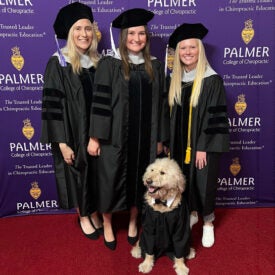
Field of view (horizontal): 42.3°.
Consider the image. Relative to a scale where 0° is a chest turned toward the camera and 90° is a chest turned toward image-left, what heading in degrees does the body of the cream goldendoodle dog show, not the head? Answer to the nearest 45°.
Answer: approximately 0°

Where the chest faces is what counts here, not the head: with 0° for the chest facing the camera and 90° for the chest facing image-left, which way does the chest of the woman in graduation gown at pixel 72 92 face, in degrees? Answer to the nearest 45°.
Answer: approximately 315°

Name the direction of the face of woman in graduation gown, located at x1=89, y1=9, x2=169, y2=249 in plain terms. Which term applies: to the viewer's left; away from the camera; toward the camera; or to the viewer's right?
toward the camera

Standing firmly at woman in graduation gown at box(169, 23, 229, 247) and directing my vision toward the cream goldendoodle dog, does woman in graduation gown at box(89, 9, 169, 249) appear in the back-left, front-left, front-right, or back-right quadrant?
front-right

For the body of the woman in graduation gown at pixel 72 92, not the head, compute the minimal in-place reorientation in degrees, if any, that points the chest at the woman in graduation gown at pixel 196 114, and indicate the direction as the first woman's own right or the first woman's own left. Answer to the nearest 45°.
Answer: approximately 45° to the first woman's own left
